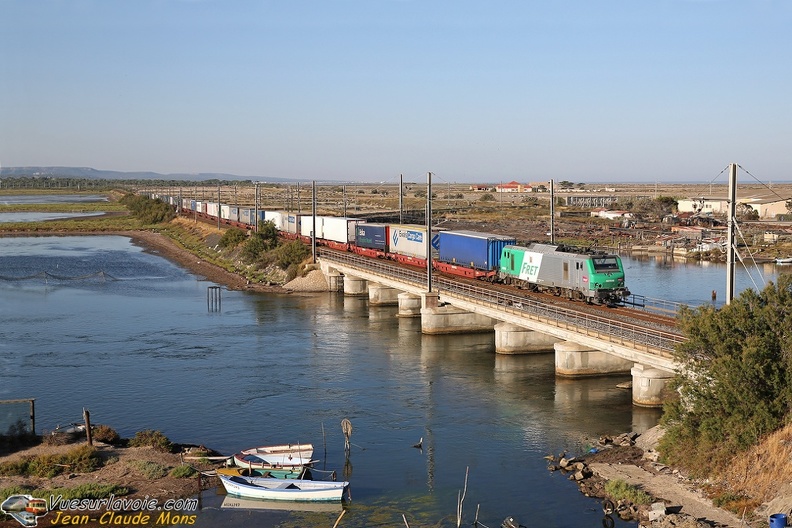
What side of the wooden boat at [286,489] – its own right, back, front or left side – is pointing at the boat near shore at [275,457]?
right

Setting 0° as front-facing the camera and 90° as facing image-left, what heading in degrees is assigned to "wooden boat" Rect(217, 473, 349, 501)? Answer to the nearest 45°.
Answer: approximately 90°
